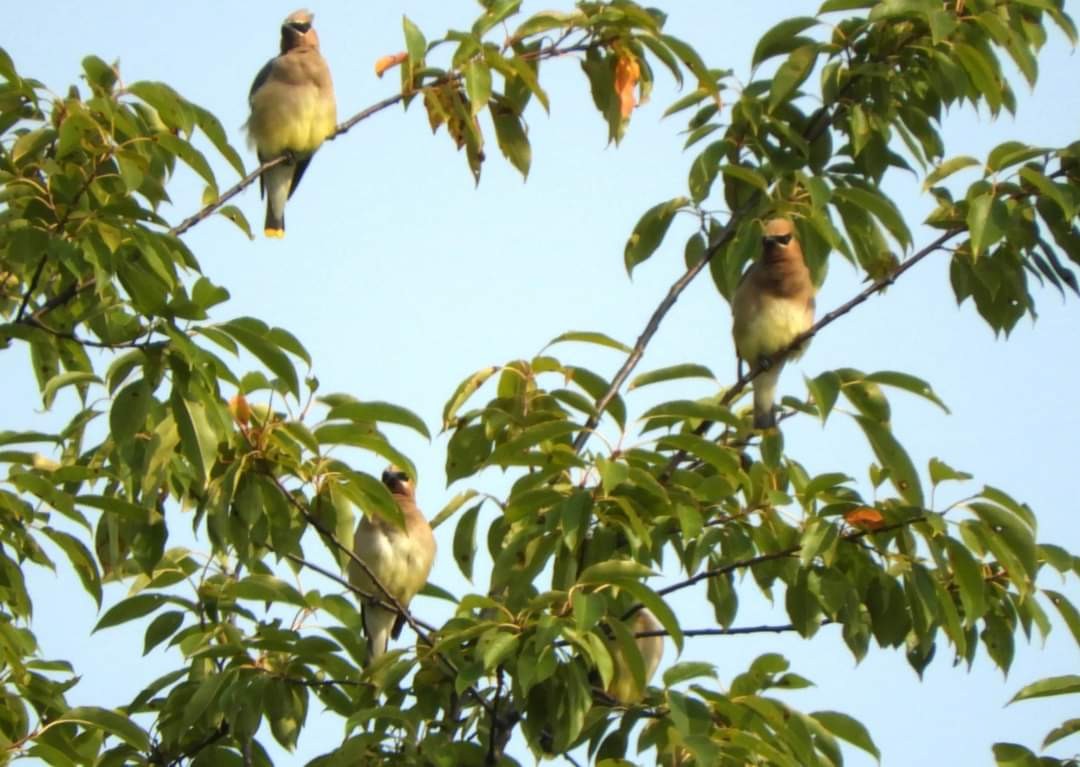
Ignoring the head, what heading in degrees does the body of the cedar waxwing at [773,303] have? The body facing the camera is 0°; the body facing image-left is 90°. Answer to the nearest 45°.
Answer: approximately 0°

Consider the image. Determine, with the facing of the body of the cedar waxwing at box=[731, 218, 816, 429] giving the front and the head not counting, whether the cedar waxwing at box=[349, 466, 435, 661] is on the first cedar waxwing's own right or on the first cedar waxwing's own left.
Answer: on the first cedar waxwing's own right

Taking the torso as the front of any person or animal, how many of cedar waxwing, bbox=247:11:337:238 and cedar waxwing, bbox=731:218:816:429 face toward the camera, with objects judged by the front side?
2
